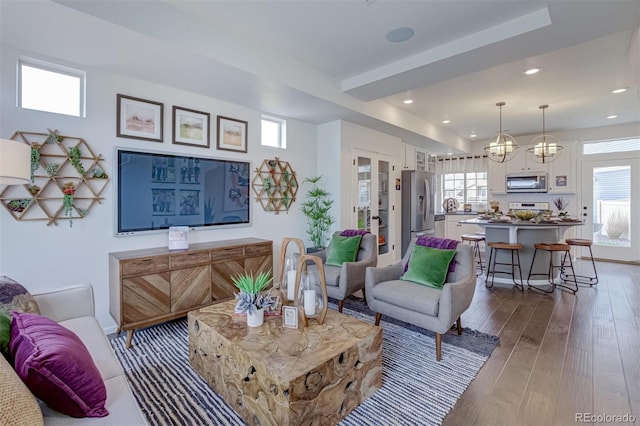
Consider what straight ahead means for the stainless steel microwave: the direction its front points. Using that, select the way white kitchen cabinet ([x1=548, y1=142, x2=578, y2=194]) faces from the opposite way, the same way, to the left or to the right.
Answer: the same way

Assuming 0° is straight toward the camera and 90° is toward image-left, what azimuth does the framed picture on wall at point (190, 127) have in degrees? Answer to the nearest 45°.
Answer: approximately 315°

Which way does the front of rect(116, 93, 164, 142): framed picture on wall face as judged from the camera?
facing the viewer and to the right of the viewer

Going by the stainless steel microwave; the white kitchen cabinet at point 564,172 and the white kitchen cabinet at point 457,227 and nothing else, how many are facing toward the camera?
3

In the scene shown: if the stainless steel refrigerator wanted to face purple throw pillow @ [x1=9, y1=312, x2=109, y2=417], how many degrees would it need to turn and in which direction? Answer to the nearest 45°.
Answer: approximately 45° to its right

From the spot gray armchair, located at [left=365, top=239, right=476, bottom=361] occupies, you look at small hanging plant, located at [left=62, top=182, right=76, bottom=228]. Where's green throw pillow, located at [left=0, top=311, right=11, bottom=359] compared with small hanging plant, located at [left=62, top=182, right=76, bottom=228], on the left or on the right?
left

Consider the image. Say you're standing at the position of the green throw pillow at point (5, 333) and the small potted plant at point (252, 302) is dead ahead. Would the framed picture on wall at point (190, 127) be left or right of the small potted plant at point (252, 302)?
left

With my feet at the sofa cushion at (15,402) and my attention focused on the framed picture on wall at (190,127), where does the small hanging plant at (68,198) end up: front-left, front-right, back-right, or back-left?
front-left

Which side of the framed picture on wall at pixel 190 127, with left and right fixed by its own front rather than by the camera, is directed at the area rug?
front

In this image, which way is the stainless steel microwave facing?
toward the camera

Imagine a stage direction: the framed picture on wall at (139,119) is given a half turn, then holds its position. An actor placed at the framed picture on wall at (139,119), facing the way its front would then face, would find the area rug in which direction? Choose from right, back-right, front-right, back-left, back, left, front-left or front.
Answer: back

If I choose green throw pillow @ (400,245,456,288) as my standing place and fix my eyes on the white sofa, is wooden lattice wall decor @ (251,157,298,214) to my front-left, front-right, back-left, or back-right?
front-right

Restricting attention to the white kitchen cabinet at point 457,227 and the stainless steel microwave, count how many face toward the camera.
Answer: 2

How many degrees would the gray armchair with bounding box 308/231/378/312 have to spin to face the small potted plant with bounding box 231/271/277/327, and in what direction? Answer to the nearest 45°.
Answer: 0° — it already faces it

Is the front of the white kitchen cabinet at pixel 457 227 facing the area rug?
yes

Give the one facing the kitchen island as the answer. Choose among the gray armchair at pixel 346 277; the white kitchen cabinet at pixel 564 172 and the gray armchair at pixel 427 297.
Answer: the white kitchen cabinet

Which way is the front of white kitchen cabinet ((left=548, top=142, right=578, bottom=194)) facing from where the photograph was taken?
facing the viewer

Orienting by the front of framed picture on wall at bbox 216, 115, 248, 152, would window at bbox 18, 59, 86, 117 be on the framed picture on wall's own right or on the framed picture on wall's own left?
on the framed picture on wall's own right

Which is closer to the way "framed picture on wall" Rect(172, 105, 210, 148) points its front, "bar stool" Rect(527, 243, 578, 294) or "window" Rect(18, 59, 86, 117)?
the bar stool

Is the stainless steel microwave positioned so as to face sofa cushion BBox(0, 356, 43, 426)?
yes

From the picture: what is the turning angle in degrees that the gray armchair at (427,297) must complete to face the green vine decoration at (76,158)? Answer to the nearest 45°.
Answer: approximately 45° to its right

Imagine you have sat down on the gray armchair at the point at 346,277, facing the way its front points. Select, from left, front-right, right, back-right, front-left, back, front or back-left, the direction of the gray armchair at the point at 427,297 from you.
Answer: left

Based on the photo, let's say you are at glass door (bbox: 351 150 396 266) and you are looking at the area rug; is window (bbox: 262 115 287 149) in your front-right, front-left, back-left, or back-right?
front-right
